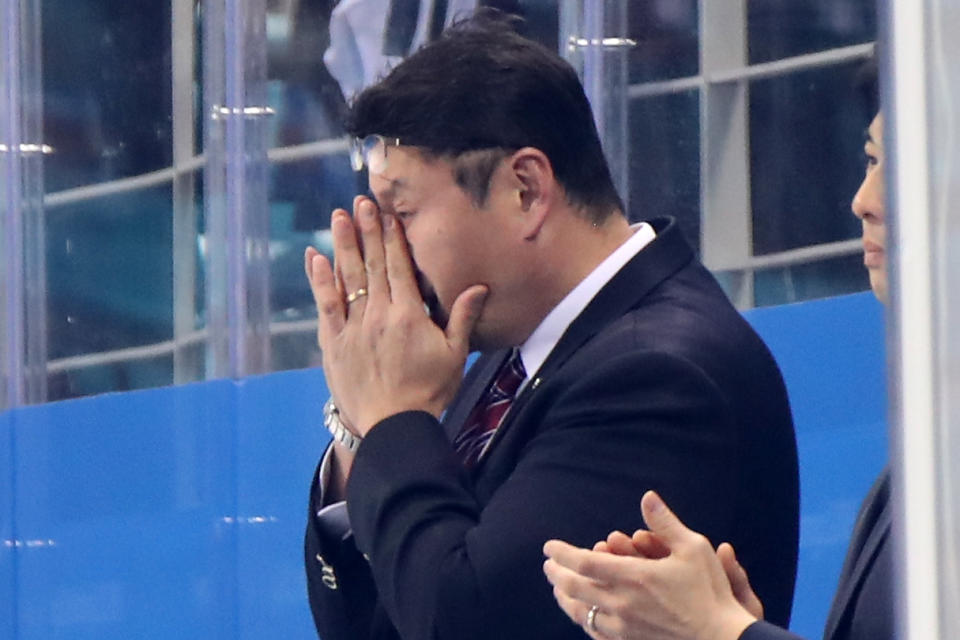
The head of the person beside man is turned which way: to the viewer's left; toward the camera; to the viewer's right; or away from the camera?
to the viewer's left

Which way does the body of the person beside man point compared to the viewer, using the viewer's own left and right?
facing to the left of the viewer

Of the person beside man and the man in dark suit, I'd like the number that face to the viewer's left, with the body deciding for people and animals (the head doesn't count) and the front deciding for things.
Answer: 2

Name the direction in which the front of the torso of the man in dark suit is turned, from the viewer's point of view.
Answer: to the viewer's left

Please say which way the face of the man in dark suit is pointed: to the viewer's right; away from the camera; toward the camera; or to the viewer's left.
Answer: to the viewer's left

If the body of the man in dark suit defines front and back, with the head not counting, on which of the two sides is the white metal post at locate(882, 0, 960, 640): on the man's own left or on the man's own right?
on the man's own left
